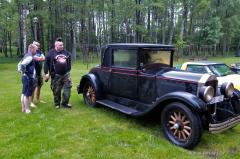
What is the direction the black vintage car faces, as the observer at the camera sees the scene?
facing the viewer and to the right of the viewer

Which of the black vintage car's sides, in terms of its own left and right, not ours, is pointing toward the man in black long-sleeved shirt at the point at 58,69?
back
